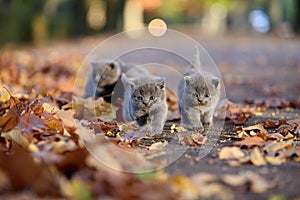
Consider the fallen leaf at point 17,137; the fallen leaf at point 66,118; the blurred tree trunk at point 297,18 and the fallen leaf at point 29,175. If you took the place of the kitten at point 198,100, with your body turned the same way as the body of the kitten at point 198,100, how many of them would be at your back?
1

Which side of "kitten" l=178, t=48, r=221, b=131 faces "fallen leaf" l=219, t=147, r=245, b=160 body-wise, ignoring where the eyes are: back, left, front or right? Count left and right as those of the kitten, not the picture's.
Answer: front

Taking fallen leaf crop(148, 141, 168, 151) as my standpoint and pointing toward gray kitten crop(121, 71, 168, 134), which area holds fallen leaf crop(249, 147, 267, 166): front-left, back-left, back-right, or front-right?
back-right

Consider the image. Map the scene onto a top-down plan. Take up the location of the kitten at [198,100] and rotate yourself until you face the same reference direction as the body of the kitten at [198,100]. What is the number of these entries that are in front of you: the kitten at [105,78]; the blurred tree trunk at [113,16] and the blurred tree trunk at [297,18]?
0

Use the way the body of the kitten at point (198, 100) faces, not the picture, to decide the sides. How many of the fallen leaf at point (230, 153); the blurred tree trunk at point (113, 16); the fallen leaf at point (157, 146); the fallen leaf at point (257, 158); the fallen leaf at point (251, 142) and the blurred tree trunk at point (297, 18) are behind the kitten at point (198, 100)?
2

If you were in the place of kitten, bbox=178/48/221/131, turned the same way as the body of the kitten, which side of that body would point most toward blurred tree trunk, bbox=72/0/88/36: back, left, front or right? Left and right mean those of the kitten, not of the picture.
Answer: back

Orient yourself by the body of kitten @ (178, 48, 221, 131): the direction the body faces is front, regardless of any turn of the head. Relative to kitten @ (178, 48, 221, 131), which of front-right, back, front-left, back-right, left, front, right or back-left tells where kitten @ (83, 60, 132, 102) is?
back-right

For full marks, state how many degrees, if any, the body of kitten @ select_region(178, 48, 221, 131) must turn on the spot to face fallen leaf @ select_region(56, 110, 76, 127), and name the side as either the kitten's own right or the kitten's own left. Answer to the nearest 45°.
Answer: approximately 45° to the kitten's own right

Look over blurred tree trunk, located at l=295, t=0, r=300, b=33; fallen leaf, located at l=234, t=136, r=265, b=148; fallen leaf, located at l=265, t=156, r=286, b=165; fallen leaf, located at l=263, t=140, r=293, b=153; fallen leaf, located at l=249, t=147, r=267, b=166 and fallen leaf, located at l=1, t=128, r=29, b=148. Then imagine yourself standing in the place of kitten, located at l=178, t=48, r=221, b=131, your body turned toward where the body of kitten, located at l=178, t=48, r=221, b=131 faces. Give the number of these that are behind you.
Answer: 1

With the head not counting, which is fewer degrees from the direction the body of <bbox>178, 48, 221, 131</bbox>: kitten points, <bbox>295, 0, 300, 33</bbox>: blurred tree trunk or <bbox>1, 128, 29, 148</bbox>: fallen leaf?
the fallen leaf

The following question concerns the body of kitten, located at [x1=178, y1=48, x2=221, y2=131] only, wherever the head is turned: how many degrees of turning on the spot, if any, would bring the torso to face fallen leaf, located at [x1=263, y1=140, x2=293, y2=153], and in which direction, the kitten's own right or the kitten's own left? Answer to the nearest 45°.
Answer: approximately 45° to the kitten's own left

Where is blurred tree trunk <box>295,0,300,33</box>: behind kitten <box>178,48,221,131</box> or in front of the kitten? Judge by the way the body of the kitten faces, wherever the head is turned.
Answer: behind

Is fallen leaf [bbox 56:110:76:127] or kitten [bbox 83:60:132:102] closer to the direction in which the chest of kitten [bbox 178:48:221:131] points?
the fallen leaf

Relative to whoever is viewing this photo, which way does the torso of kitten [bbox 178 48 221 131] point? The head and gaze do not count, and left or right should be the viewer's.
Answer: facing the viewer

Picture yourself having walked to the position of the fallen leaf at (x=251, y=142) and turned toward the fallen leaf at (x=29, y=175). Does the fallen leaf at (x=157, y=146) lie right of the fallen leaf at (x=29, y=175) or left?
right

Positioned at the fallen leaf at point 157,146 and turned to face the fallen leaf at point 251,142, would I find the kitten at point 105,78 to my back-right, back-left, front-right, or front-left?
back-left

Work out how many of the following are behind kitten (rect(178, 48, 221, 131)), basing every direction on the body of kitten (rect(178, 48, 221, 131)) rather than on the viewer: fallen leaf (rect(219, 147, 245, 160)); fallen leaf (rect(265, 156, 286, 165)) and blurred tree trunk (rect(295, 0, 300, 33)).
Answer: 1

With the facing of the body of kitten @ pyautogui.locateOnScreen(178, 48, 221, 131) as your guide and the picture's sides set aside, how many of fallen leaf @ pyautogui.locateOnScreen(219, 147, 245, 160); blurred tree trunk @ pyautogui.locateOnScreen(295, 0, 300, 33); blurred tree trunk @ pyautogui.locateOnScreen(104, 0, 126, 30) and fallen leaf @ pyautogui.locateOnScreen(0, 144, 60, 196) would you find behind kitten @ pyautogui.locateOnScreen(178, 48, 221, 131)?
2

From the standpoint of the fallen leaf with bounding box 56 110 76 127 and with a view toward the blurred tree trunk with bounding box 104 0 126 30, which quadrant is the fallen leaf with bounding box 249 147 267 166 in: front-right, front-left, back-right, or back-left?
back-right
